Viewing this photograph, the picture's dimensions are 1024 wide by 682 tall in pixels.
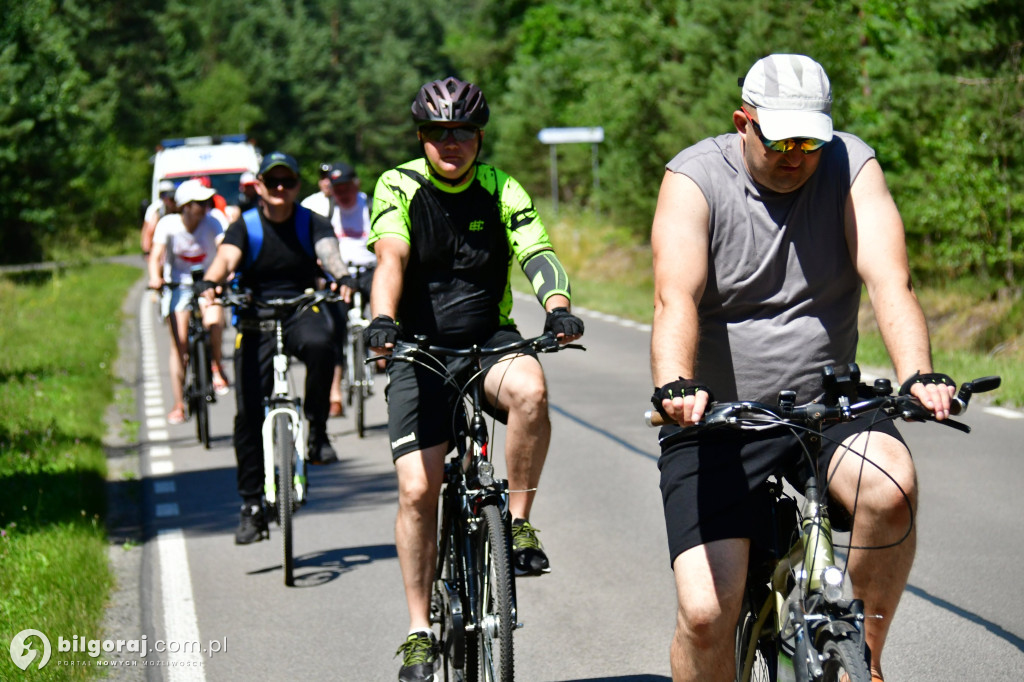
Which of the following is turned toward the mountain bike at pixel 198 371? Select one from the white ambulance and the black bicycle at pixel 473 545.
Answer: the white ambulance

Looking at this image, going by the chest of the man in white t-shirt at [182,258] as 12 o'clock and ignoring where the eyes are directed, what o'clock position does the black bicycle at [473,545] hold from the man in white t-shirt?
The black bicycle is roughly at 12 o'clock from the man in white t-shirt.

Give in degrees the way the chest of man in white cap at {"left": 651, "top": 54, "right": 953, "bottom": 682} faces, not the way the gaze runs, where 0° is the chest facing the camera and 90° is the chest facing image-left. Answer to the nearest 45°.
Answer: approximately 0°

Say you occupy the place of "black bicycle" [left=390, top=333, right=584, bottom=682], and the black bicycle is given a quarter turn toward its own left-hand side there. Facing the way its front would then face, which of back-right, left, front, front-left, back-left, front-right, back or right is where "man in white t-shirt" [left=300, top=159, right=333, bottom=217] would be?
left

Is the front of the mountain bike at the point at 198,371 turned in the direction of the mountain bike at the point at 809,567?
yes

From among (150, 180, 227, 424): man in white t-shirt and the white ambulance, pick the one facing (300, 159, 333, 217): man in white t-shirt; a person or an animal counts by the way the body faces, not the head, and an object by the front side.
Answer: the white ambulance
